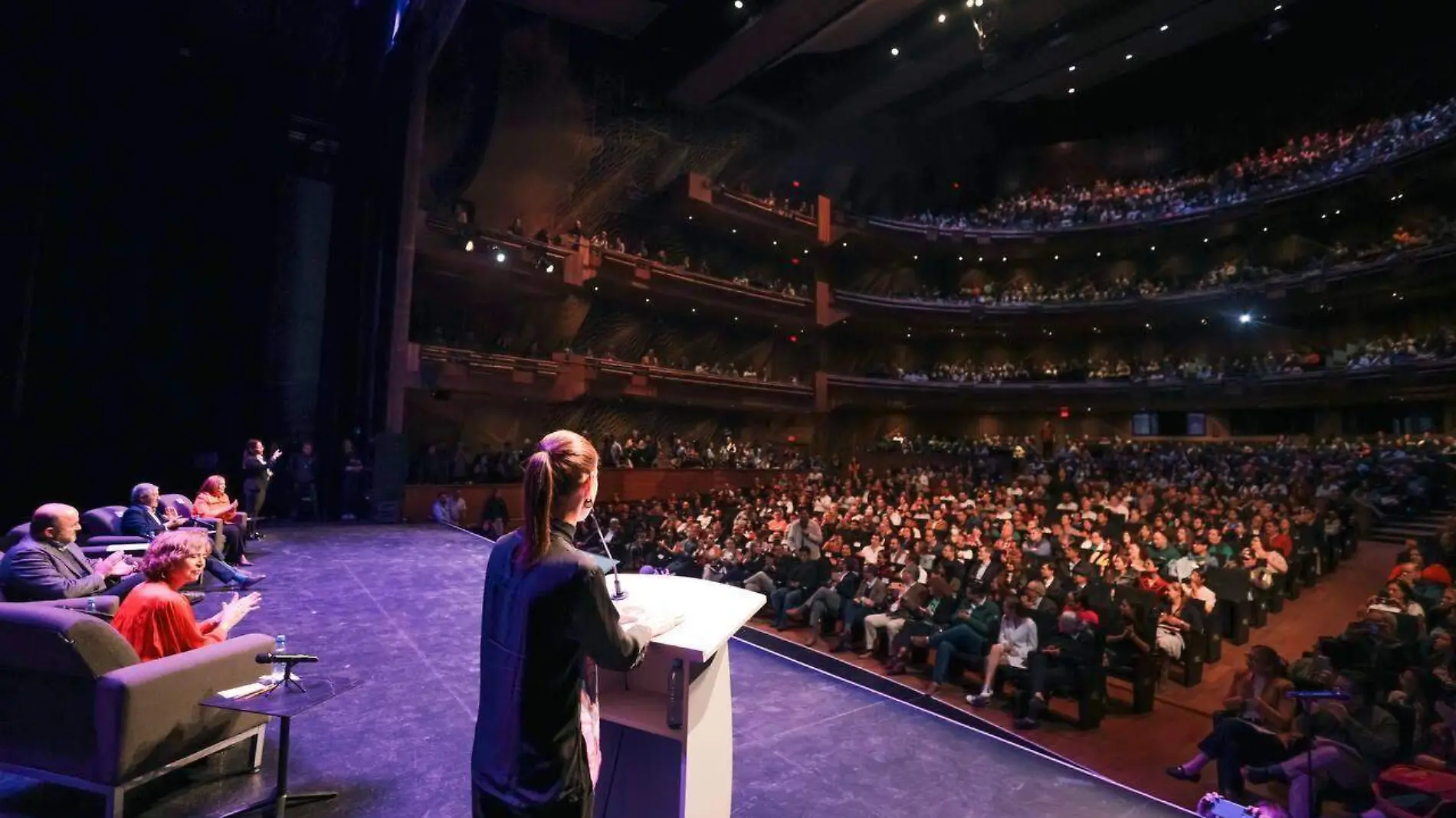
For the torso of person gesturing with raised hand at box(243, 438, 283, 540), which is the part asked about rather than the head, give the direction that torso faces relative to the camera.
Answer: to the viewer's right

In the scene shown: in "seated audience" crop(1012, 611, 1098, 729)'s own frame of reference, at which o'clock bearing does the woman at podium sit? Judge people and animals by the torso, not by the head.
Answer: The woman at podium is roughly at 11 o'clock from the seated audience.

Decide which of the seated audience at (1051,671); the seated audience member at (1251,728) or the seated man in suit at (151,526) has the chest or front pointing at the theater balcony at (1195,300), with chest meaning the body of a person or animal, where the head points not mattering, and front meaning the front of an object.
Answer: the seated man in suit

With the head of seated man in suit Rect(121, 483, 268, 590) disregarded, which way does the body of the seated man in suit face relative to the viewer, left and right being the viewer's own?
facing to the right of the viewer

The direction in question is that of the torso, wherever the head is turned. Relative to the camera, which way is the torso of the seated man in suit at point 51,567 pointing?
to the viewer's right

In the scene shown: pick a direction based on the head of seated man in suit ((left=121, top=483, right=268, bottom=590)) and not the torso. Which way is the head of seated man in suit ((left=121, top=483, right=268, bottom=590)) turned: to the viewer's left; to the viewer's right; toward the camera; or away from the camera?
to the viewer's right

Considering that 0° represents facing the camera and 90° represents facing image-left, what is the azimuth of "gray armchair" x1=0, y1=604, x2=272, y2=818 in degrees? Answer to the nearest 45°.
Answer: approximately 225°

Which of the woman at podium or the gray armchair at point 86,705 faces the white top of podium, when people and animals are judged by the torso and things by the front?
the woman at podium

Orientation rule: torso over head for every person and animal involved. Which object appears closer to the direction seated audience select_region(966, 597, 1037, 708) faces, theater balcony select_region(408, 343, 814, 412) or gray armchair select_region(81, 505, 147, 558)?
the gray armchair

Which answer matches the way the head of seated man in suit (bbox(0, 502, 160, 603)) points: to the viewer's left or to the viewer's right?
to the viewer's right

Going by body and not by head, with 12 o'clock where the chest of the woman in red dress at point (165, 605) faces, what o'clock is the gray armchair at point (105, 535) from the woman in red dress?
The gray armchair is roughly at 9 o'clock from the woman in red dress.
